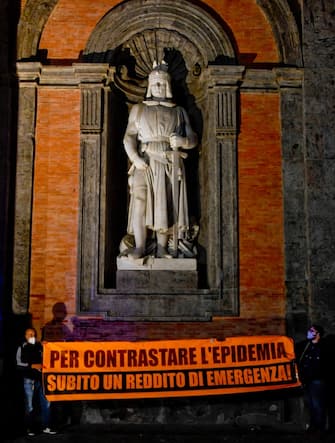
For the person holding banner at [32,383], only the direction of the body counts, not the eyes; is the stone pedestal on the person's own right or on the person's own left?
on the person's own left

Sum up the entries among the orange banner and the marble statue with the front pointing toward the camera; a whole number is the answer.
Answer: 2

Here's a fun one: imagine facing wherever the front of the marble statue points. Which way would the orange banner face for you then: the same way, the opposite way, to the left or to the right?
the same way

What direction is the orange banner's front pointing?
toward the camera

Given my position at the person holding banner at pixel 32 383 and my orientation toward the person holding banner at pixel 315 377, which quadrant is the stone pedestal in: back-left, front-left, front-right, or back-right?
front-left

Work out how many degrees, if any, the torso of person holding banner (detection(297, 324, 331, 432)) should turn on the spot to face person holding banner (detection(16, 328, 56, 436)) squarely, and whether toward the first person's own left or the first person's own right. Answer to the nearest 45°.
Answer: approximately 45° to the first person's own right

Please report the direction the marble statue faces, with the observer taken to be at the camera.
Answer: facing the viewer

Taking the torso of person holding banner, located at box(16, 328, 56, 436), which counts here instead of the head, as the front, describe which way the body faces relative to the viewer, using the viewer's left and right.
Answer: facing the viewer and to the right of the viewer

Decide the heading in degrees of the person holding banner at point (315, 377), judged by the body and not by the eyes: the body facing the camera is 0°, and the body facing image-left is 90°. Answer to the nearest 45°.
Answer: approximately 45°

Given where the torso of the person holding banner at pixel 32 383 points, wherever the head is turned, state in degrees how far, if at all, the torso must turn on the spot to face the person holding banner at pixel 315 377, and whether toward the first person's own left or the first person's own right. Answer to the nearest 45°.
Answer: approximately 45° to the first person's own left
